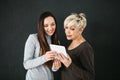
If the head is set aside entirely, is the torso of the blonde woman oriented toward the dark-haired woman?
no

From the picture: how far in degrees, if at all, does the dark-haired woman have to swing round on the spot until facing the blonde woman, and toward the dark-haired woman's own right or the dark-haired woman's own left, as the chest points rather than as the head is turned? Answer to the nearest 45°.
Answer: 0° — they already face them

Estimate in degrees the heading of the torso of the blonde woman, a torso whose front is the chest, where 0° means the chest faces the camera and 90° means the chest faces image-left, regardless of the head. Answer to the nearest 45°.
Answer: approximately 45°

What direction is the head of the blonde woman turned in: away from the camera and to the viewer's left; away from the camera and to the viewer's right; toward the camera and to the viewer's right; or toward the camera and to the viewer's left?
toward the camera and to the viewer's left

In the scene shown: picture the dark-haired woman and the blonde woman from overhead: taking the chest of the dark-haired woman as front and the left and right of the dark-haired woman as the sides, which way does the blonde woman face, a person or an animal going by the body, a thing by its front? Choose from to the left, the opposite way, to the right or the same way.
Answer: to the right

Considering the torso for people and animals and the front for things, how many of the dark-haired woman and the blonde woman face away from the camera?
0

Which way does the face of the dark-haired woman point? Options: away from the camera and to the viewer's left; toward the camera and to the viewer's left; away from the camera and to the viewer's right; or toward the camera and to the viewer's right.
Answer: toward the camera and to the viewer's right
